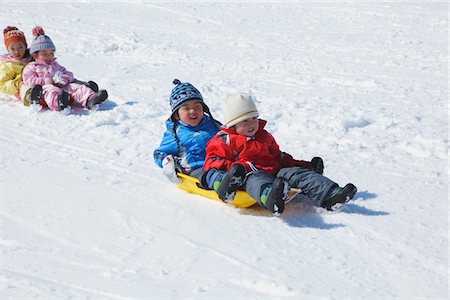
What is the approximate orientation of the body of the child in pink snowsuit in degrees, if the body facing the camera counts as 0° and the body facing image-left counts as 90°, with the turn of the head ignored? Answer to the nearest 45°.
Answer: approximately 315°

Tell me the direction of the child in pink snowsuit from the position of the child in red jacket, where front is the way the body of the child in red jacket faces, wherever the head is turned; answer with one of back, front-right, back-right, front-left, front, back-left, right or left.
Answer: back

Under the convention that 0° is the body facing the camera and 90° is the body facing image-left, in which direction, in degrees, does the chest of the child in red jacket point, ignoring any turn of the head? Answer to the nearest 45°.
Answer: approximately 315°

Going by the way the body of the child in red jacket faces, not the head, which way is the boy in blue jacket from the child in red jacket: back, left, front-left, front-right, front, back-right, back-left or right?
back
